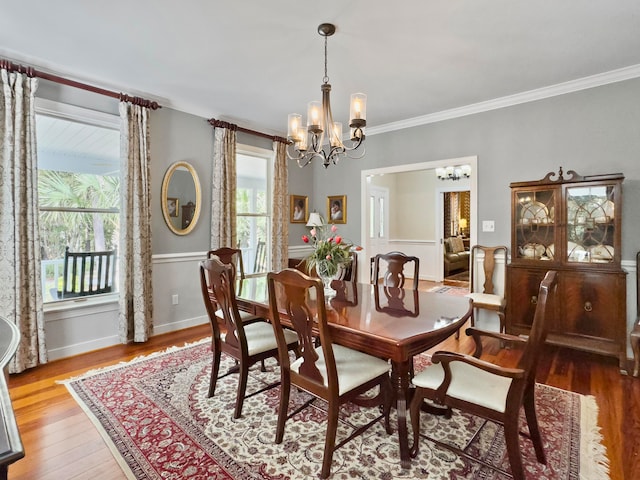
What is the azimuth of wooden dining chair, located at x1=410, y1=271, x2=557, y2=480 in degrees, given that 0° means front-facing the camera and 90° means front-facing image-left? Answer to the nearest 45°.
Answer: approximately 90°

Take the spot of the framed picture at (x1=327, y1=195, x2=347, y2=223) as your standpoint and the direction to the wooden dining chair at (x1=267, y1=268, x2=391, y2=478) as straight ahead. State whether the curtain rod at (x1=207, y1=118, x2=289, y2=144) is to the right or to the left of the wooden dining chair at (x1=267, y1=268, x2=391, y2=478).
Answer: right

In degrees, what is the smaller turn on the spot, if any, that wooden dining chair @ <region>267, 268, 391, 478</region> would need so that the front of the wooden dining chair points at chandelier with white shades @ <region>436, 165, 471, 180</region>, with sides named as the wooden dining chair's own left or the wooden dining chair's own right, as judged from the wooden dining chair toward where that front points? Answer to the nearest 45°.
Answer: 0° — it already faces it

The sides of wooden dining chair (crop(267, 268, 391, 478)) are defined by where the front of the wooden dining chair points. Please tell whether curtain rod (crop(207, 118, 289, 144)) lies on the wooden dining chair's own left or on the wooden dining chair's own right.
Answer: on the wooden dining chair's own left

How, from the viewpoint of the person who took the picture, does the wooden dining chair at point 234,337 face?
facing away from the viewer and to the right of the viewer

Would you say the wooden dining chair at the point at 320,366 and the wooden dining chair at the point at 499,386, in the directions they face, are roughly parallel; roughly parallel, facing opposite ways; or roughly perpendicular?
roughly perpendicular

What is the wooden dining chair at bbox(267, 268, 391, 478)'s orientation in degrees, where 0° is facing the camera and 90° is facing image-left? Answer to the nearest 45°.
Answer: approximately 225°
